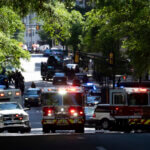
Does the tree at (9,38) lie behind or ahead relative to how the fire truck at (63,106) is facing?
behind

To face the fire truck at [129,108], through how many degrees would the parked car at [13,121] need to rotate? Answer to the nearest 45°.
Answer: approximately 90° to its left

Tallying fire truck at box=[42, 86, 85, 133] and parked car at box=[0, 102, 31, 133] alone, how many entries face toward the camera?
2

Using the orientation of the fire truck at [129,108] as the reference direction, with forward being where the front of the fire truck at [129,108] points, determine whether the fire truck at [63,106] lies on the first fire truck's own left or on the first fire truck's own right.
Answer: on the first fire truck's own right

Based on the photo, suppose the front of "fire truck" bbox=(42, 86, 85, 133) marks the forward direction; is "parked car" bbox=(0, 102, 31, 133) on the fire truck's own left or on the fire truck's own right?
on the fire truck's own right

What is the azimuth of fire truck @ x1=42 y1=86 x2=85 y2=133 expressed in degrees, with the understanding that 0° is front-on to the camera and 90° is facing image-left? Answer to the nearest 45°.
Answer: approximately 0°

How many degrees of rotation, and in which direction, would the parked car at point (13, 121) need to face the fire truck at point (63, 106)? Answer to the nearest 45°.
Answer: approximately 45° to its left

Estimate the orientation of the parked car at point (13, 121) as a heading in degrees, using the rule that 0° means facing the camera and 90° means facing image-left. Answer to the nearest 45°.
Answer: approximately 0°

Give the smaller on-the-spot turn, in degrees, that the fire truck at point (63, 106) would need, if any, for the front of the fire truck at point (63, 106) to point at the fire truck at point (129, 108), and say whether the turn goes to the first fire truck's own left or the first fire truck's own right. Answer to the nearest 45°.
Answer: approximately 135° to the first fire truck's own left
